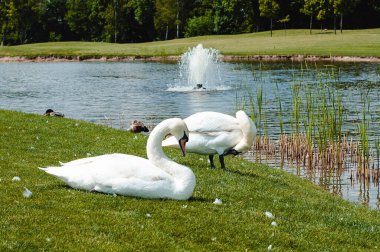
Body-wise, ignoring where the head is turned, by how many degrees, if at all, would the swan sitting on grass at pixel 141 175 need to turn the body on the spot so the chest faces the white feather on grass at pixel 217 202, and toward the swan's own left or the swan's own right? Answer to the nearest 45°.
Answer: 0° — it already faces it

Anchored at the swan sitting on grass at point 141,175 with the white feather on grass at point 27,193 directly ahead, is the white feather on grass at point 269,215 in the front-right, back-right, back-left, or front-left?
back-left

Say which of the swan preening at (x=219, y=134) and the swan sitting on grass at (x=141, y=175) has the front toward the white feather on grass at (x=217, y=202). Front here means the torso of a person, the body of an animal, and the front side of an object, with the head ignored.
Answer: the swan sitting on grass at (x=141, y=175)

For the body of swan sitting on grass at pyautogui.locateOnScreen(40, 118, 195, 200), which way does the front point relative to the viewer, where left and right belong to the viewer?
facing to the right of the viewer
